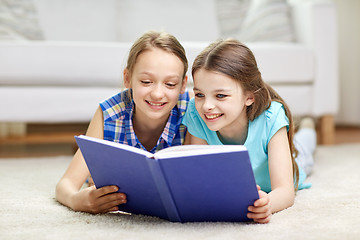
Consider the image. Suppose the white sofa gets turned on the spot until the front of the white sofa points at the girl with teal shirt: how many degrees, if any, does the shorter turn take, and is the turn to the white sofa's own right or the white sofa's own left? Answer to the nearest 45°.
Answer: approximately 45° to the white sofa's own left

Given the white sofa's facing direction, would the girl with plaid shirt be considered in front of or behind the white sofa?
in front

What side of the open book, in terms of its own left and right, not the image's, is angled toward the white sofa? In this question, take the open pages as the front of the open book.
front

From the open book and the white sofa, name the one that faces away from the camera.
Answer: the open book

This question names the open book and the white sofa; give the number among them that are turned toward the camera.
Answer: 1

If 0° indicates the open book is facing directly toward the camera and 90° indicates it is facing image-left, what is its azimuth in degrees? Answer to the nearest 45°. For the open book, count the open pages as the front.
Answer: approximately 180°

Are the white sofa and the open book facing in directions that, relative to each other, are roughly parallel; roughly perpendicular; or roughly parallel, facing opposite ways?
roughly parallel, facing opposite ways

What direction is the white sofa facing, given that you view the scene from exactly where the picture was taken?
facing the viewer

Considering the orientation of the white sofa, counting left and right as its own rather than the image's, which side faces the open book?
front
